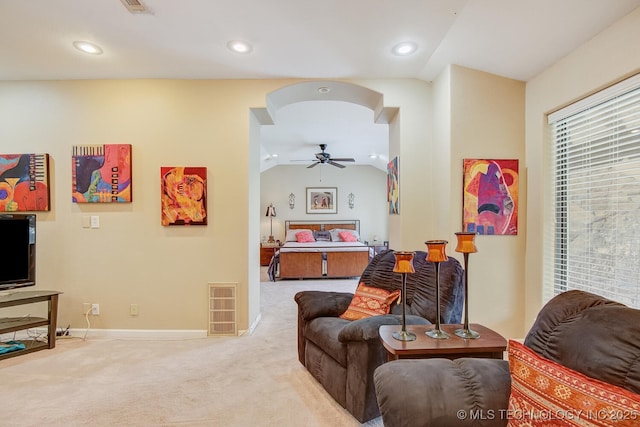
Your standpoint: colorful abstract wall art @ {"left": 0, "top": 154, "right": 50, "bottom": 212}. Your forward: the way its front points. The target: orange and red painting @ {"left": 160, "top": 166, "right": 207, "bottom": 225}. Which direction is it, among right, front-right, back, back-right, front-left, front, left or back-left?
front-left

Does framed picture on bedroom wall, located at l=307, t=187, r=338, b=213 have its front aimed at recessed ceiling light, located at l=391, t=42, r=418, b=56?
yes

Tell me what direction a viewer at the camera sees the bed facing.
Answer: facing the viewer

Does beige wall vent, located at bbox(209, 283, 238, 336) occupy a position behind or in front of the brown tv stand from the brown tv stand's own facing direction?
in front

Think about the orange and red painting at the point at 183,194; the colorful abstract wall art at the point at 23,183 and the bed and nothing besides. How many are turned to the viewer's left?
0

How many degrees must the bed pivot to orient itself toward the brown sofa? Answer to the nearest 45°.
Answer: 0° — it already faces it

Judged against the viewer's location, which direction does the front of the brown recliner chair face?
facing the viewer and to the left of the viewer

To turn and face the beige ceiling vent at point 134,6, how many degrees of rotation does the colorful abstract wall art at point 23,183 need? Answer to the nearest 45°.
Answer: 0° — it already faces it

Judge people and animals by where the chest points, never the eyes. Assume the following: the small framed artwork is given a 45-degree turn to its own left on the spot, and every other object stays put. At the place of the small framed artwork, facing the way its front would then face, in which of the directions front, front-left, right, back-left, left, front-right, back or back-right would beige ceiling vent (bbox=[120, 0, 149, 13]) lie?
front

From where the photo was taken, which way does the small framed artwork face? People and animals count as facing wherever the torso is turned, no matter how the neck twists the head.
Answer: to the viewer's left

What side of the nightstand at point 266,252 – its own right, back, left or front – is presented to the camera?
front

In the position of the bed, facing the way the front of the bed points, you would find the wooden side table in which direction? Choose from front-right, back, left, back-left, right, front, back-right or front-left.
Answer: front

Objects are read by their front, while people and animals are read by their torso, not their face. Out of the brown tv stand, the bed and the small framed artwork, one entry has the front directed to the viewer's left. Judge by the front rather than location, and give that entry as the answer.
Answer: the small framed artwork

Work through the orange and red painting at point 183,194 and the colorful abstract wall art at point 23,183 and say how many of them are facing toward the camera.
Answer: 2
